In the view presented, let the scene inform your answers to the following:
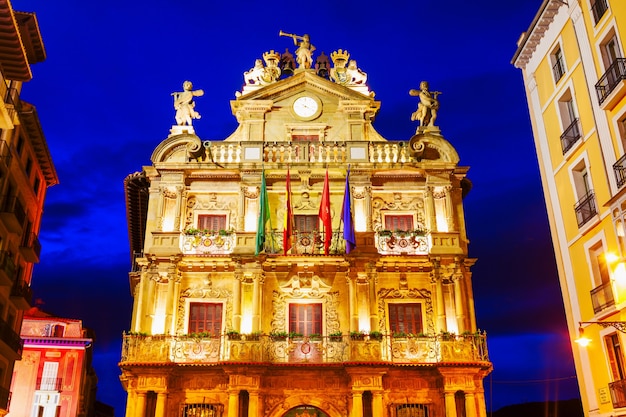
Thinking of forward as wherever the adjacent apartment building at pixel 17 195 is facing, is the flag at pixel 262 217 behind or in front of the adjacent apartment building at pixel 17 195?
in front

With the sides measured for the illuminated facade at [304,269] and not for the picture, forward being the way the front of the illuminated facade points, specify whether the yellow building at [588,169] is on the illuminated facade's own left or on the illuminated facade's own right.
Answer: on the illuminated facade's own left

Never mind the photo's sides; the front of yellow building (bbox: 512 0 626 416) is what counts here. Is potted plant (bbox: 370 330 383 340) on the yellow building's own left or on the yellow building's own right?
on the yellow building's own right

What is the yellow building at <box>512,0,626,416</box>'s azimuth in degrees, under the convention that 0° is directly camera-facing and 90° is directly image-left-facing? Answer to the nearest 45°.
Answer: approximately 45°

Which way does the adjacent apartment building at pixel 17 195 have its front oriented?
to the viewer's right

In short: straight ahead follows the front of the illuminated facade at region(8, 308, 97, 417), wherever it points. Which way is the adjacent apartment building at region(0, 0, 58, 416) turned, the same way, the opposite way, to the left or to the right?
to the left

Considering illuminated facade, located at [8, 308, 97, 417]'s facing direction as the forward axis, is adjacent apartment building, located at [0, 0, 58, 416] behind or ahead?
ahead

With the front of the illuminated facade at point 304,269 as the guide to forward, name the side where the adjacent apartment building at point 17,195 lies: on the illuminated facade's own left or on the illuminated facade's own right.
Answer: on the illuminated facade's own right

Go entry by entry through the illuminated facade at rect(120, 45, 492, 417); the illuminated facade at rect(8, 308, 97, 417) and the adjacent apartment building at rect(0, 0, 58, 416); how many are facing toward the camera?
2

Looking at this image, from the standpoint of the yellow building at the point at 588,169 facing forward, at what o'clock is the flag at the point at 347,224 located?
The flag is roughly at 2 o'clock from the yellow building.

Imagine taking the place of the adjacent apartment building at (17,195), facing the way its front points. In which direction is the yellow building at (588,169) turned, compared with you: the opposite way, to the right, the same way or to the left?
the opposite way
